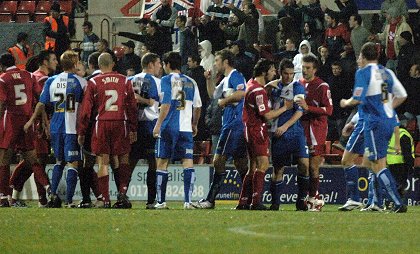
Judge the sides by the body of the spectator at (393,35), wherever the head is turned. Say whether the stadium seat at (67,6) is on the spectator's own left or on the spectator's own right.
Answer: on the spectator's own right

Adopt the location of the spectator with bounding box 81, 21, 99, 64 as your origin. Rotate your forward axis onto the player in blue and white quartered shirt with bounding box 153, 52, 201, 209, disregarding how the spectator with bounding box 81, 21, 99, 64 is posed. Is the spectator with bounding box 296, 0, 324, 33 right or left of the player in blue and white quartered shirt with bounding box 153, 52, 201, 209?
left

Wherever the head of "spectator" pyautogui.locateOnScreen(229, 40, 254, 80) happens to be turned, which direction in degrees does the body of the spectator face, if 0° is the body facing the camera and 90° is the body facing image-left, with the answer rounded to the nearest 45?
approximately 45°

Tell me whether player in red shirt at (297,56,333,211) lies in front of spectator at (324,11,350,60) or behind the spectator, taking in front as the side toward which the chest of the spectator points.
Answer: in front

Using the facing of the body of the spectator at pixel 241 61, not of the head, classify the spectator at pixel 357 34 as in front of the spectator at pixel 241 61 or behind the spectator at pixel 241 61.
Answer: behind

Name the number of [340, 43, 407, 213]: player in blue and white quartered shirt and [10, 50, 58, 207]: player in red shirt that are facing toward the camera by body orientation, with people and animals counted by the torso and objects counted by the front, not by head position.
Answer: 0

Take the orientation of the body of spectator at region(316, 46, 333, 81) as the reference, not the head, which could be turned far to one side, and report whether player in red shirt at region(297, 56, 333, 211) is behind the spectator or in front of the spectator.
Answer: in front

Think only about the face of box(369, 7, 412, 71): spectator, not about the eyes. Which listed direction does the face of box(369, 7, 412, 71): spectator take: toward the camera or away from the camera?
toward the camera

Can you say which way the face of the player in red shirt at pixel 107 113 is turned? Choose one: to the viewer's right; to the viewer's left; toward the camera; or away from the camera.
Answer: away from the camera

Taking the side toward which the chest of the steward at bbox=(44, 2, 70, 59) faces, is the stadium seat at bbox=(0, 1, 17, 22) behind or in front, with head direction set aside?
behind

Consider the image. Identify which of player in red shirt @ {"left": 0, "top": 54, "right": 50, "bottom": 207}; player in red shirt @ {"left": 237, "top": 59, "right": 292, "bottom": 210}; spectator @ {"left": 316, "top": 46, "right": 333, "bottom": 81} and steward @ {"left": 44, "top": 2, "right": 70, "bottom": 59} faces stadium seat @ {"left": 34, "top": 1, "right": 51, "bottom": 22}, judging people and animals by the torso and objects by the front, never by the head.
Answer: player in red shirt @ {"left": 0, "top": 54, "right": 50, "bottom": 207}

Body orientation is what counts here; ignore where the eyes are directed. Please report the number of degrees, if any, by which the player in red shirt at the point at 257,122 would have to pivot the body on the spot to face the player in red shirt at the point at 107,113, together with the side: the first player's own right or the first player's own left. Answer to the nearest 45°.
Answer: approximately 180°

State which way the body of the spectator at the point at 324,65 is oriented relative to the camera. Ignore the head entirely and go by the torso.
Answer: toward the camera

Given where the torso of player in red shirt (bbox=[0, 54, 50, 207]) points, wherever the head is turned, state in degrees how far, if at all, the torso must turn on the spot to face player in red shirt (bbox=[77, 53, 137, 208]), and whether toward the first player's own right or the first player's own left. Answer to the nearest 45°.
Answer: approximately 135° to the first player's own right

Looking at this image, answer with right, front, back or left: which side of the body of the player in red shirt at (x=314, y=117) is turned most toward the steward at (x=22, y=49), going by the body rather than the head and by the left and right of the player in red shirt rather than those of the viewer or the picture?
right
